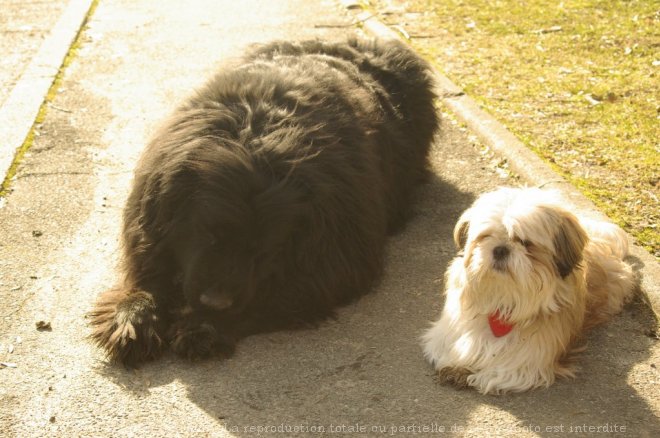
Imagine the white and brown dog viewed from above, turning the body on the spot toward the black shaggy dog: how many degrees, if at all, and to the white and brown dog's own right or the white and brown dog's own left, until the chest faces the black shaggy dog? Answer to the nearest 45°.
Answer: approximately 45° to the white and brown dog's own right

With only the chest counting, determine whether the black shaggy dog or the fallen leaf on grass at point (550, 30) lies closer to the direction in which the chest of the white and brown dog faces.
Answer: the black shaggy dog

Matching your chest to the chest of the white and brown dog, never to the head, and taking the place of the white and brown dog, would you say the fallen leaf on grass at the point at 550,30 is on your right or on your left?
on your right

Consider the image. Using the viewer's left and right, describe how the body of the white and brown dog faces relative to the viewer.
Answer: facing the viewer and to the left of the viewer
